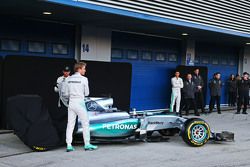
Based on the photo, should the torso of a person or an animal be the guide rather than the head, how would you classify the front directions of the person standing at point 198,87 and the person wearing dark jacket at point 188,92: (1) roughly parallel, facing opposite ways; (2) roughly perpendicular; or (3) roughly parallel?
roughly parallel

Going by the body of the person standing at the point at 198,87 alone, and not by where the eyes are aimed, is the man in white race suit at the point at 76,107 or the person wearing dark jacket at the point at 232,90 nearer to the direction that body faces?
the man in white race suit

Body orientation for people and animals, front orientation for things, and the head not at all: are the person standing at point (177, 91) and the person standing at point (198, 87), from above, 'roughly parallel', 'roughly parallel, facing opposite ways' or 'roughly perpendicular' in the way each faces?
roughly parallel

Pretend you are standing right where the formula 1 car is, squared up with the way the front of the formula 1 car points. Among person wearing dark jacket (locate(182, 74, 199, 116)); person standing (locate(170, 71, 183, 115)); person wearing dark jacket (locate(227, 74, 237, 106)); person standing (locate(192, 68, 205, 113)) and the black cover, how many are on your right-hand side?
0

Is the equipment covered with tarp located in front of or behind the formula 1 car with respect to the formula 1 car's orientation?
behind

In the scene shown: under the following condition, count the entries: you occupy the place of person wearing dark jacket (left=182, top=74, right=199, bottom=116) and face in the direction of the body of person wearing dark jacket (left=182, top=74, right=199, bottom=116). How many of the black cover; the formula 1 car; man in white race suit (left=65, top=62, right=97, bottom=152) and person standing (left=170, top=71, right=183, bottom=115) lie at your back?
0

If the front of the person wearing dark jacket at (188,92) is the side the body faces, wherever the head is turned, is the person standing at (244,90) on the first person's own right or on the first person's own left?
on the first person's own left

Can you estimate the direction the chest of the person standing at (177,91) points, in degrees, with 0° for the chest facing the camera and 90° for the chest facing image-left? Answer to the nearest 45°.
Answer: approximately 0°

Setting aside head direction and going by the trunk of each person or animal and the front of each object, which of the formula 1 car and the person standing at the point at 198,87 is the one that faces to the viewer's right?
the formula 1 car

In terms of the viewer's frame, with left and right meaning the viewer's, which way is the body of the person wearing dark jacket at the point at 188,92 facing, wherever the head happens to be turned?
facing the viewer

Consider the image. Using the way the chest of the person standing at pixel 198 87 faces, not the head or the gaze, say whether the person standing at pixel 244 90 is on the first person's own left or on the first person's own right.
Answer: on the first person's own left

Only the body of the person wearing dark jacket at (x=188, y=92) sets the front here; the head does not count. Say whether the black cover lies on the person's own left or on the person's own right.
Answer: on the person's own right

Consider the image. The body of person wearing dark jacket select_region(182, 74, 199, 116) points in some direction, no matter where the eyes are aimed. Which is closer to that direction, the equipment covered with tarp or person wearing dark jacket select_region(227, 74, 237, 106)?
the equipment covered with tarp

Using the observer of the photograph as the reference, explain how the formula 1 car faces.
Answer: facing to the right of the viewer

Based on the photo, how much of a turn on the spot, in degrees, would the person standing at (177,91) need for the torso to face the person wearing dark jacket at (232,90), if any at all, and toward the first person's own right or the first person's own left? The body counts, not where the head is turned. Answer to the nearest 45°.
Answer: approximately 135° to the first person's own left

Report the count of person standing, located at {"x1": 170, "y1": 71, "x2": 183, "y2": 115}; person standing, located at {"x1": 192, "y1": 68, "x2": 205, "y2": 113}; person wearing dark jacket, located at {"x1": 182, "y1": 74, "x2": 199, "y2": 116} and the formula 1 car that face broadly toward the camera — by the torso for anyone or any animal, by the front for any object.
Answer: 3
